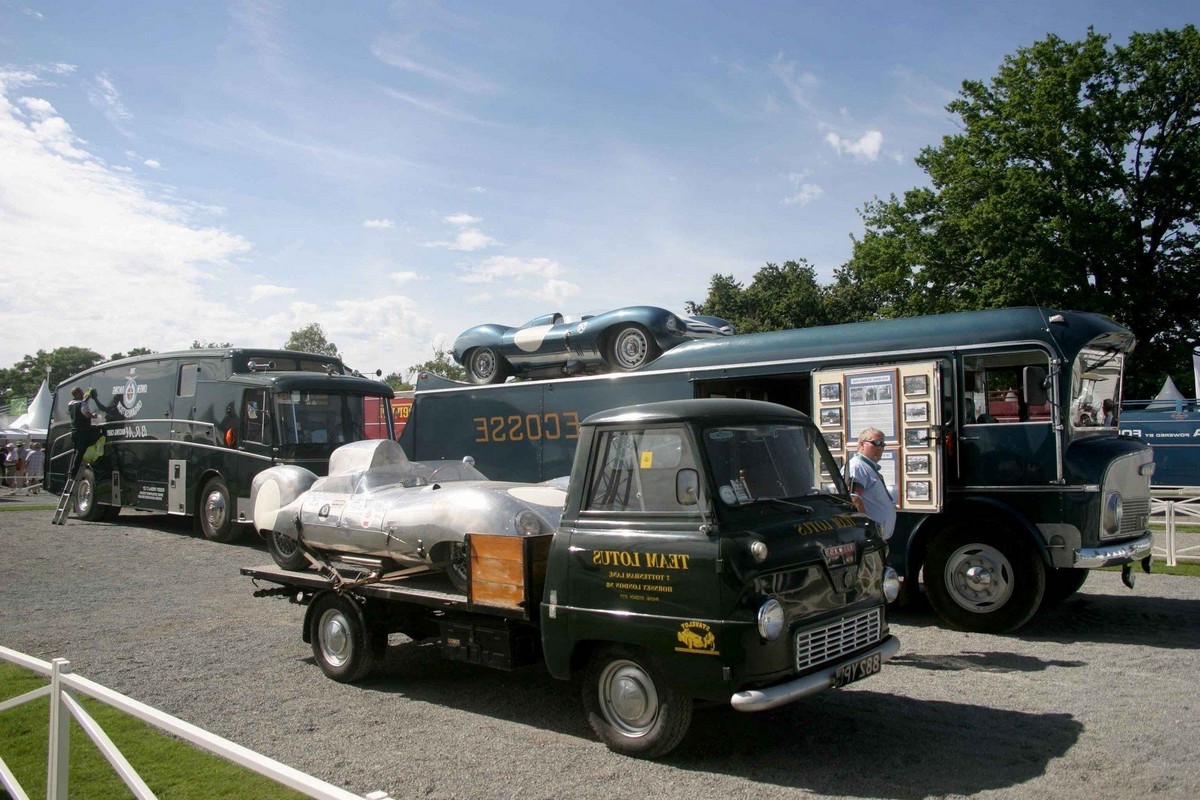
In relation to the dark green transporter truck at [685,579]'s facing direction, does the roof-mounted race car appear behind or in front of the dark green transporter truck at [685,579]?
behind

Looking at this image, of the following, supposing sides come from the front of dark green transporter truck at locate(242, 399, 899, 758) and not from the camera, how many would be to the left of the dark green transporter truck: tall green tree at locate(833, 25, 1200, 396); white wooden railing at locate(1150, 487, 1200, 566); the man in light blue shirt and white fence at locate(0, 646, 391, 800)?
3

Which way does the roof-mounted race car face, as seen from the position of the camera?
facing the viewer and to the right of the viewer

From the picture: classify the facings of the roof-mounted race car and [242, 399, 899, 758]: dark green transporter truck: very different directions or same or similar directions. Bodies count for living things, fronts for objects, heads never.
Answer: same or similar directions

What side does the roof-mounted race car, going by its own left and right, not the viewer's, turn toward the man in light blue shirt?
front

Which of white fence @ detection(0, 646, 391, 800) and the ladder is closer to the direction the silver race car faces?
the white fence

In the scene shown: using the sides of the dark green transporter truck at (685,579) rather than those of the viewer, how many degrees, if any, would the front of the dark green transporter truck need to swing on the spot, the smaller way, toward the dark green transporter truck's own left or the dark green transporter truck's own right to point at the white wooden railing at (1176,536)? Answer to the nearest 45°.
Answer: approximately 90° to the dark green transporter truck's own left

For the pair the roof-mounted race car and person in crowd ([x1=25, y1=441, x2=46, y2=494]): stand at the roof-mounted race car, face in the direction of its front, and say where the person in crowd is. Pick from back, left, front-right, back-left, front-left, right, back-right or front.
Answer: back

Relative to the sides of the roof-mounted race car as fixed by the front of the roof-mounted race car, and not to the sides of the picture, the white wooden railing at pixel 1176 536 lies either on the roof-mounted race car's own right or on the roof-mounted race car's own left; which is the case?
on the roof-mounted race car's own left

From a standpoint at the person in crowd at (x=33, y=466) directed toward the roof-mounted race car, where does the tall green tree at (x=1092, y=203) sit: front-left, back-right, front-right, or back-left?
front-left

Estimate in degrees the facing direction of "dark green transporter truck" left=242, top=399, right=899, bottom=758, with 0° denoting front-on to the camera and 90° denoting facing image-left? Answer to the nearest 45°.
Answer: approximately 315°

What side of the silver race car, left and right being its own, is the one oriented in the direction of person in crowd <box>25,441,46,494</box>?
back

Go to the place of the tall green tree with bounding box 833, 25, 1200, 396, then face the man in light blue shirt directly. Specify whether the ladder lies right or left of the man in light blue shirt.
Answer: right

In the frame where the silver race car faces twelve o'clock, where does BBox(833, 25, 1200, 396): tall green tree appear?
The tall green tree is roughly at 9 o'clock from the silver race car.

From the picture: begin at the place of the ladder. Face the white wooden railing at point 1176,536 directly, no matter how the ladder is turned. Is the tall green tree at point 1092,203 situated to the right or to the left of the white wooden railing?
left

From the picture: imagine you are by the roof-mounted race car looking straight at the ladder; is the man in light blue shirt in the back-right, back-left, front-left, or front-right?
back-left

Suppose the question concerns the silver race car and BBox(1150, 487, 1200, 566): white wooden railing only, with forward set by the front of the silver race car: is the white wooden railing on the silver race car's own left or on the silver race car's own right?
on the silver race car's own left
